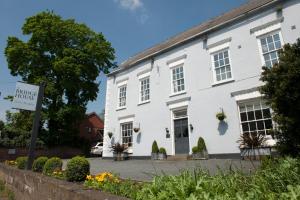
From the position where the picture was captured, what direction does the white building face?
facing the viewer and to the left of the viewer

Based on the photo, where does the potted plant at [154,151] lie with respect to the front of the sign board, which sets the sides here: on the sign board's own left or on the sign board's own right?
on the sign board's own left

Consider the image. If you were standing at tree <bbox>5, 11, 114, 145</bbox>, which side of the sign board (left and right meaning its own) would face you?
back

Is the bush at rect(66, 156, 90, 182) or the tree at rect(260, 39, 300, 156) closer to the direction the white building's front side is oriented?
the bush

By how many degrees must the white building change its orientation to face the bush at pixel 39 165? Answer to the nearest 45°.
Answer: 0° — it already faces it

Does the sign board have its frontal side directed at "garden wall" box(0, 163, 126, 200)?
yes

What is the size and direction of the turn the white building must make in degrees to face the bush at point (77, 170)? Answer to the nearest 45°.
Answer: approximately 45° to its left

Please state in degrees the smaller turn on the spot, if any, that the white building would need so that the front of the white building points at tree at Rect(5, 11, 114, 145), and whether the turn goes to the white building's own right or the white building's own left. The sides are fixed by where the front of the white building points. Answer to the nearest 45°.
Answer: approximately 90° to the white building's own right

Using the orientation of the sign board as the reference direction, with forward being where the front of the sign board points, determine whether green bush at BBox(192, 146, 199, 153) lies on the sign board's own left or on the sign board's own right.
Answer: on the sign board's own left

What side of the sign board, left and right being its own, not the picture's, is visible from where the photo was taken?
front

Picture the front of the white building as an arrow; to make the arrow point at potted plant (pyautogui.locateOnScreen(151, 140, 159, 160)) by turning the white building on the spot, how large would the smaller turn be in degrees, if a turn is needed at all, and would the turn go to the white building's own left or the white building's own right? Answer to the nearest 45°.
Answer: approximately 45° to the white building's own right

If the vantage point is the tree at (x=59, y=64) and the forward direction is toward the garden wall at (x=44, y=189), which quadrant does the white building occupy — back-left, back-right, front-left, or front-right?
front-left

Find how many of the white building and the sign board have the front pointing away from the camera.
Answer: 0
